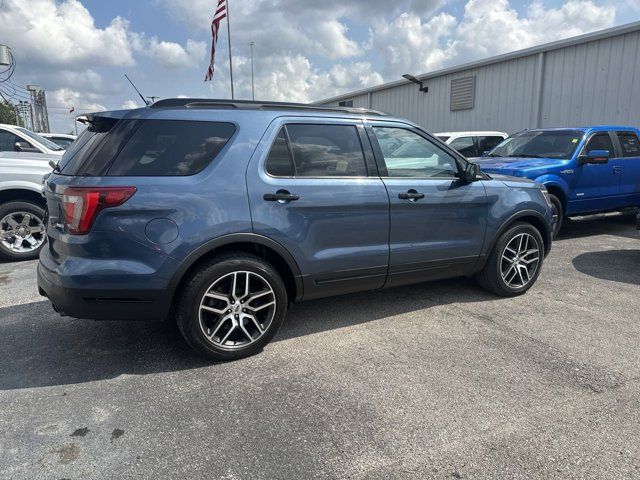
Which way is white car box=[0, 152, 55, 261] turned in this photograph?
to the viewer's right

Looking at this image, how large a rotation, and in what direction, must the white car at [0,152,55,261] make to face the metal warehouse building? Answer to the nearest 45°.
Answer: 0° — it already faces it

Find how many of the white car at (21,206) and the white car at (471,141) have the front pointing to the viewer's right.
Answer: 1

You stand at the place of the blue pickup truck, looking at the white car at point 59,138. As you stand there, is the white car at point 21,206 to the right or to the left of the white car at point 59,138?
left

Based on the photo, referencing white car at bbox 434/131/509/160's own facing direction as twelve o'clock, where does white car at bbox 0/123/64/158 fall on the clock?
white car at bbox 0/123/64/158 is roughly at 12 o'clock from white car at bbox 434/131/509/160.

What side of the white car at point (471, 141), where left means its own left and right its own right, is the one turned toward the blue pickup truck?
left

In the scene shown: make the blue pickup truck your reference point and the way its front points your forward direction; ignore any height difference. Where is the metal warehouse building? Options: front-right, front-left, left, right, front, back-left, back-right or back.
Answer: back-right

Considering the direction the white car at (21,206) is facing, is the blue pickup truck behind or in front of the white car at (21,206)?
in front

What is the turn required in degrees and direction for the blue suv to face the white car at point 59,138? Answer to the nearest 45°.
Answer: approximately 90° to its left

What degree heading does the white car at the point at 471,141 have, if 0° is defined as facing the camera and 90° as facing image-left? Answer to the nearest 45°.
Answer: approximately 45°

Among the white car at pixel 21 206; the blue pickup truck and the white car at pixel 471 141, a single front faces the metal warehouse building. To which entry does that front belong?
the white car at pixel 21 206

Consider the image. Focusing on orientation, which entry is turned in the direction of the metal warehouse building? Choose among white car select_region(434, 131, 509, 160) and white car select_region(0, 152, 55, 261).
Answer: white car select_region(0, 152, 55, 261)

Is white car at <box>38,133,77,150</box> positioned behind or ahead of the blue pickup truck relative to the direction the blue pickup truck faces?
ahead

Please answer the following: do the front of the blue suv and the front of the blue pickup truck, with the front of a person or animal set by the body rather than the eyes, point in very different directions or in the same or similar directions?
very different directions

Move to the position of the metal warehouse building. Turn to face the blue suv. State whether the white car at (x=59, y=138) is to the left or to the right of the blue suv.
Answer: right

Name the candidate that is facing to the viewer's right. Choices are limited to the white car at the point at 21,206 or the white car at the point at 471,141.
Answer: the white car at the point at 21,206

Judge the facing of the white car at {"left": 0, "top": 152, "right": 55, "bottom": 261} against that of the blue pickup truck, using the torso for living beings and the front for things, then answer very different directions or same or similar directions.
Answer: very different directions
